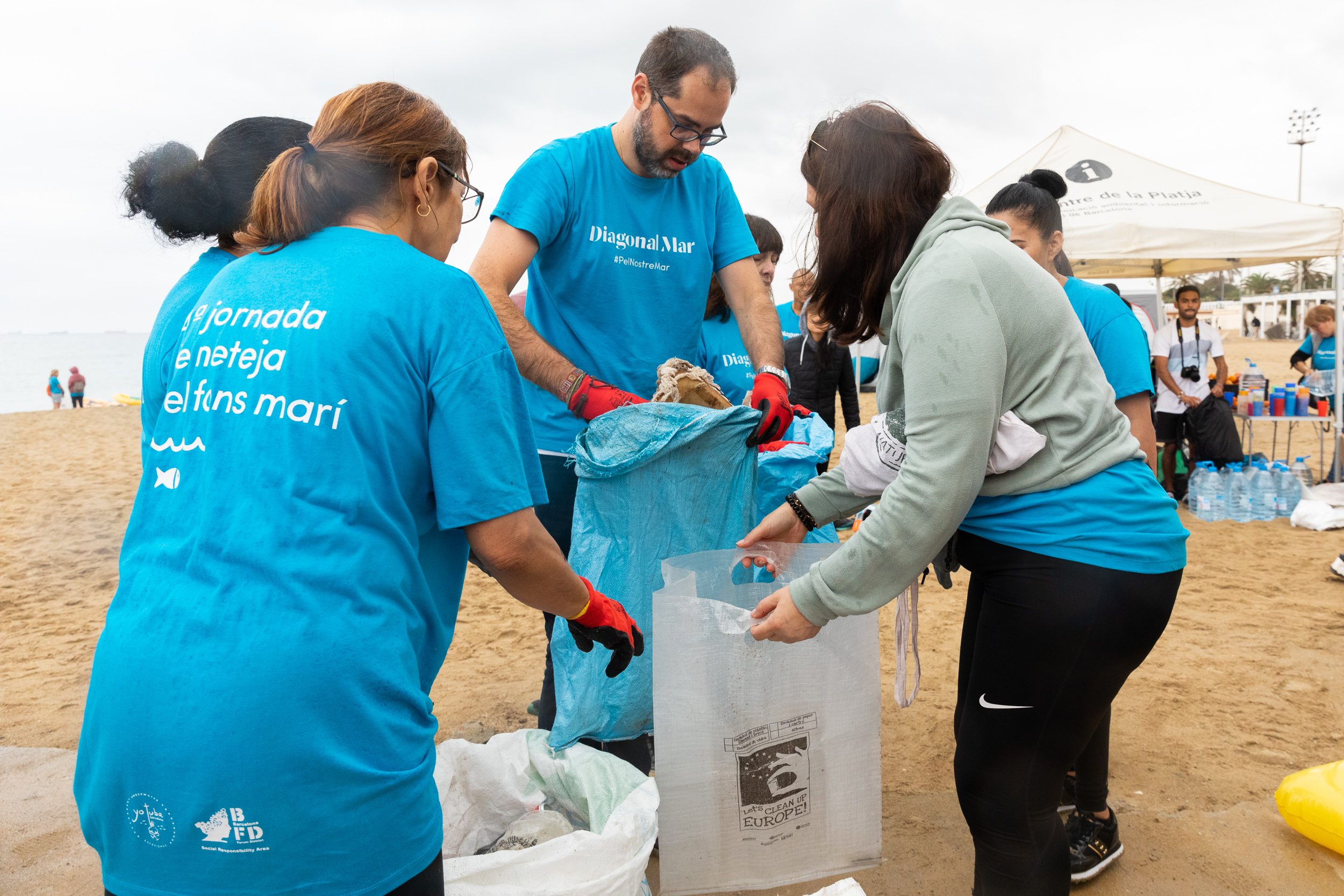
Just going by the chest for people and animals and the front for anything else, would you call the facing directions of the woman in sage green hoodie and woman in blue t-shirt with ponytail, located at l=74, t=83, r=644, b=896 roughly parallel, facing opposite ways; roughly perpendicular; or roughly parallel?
roughly perpendicular

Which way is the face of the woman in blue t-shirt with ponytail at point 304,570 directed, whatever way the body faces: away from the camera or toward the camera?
away from the camera

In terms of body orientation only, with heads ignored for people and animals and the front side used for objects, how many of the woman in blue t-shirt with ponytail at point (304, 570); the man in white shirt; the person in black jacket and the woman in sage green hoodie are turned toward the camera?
2

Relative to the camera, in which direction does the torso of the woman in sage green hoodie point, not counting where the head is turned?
to the viewer's left

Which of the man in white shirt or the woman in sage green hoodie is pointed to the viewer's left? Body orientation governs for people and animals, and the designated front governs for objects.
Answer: the woman in sage green hoodie

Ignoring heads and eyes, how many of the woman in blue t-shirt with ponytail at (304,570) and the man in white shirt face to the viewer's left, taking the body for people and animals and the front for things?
0

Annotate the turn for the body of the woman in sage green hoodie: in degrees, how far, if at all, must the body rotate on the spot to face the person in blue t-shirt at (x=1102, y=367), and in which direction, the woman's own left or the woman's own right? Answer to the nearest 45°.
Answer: approximately 90° to the woman's own right

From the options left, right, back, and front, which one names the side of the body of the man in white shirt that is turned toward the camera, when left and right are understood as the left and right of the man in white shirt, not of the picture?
front

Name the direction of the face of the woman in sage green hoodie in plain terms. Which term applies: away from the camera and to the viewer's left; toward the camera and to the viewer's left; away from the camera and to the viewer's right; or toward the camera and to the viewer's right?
away from the camera and to the viewer's left

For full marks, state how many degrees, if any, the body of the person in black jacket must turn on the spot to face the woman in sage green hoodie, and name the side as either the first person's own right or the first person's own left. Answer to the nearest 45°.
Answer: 0° — they already face them

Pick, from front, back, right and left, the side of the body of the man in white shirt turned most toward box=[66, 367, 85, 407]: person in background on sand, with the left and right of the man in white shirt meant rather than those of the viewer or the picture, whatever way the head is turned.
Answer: right

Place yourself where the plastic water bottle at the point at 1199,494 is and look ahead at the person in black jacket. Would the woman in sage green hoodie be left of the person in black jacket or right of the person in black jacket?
left

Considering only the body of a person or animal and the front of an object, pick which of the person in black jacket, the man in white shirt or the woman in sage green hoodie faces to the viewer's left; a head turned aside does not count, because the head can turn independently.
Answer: the woman in sage green hoodie

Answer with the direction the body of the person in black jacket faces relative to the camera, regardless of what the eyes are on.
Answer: toward the camera

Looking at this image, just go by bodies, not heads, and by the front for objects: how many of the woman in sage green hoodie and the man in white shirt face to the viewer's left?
1

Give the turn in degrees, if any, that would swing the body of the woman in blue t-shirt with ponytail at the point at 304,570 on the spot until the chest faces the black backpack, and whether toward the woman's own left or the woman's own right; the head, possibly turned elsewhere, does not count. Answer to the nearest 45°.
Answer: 0° — they already face it

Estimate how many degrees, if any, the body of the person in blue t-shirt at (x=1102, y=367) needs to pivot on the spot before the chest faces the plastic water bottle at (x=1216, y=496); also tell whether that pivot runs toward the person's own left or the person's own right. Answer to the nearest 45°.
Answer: approximately 135° to the person's own right
